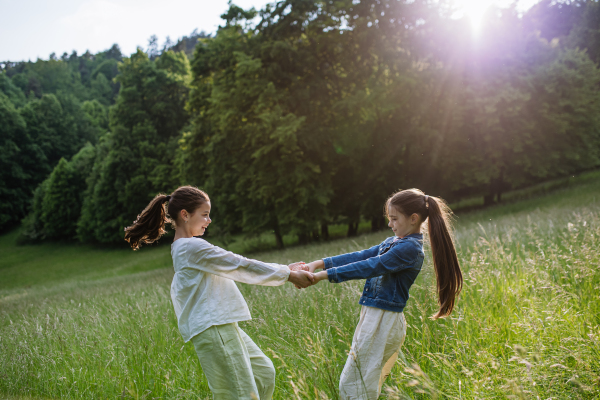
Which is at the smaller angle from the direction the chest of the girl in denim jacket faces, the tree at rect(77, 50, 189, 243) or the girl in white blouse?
the girl in white blouse

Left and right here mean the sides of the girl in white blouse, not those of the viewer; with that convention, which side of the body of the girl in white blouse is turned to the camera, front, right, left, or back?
right

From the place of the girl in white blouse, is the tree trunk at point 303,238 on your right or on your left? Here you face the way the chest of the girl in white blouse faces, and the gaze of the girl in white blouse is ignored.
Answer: on your left

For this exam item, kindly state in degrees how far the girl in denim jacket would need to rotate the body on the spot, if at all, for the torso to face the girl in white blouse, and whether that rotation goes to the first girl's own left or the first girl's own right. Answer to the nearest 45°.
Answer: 0° — they already face them

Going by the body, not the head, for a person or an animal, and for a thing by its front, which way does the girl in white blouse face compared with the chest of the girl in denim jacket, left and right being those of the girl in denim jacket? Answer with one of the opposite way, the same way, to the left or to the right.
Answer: the opposite way

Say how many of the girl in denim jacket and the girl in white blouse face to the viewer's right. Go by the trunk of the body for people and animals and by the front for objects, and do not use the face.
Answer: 1

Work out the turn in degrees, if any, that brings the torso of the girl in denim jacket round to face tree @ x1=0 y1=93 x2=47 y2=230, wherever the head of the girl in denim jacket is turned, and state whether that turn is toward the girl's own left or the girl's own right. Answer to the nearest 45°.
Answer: approximately 45° to the girl's own right

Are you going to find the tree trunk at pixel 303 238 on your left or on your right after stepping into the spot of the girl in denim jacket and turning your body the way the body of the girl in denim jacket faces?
on your right

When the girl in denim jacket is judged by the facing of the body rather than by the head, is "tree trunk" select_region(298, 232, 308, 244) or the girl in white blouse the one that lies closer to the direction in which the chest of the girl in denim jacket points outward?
the girl in white blouse

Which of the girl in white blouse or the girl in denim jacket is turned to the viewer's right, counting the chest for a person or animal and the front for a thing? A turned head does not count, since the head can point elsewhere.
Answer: the girl in white blouse

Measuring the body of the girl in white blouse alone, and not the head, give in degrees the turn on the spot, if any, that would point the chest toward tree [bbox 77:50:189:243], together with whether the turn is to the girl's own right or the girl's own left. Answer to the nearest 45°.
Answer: approximately 90° to the girl's own left

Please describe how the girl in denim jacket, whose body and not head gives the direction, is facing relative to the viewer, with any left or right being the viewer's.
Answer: facing to the left of the viewer
